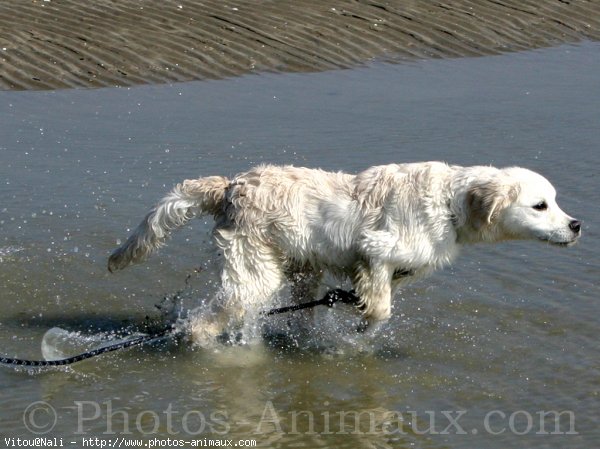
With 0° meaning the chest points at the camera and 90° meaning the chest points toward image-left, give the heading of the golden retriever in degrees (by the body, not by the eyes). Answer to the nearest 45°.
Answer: approximately 270°
